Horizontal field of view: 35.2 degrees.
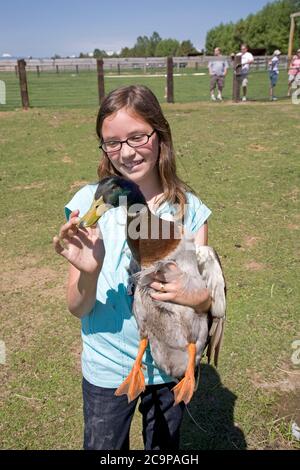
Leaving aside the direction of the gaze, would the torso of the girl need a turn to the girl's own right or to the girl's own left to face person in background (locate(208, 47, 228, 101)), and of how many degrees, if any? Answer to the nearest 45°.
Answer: approximately 180°

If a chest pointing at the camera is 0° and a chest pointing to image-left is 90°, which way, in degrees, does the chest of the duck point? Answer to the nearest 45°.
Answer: approximately 45°

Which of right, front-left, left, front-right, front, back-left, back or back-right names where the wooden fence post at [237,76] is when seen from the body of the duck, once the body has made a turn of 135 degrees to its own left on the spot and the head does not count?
left

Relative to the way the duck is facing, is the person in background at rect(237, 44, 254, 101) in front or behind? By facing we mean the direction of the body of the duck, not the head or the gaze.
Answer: behind

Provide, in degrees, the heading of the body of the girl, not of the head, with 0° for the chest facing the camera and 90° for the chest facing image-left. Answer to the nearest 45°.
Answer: approximately 0°

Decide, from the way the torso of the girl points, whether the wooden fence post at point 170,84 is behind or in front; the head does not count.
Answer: behind
